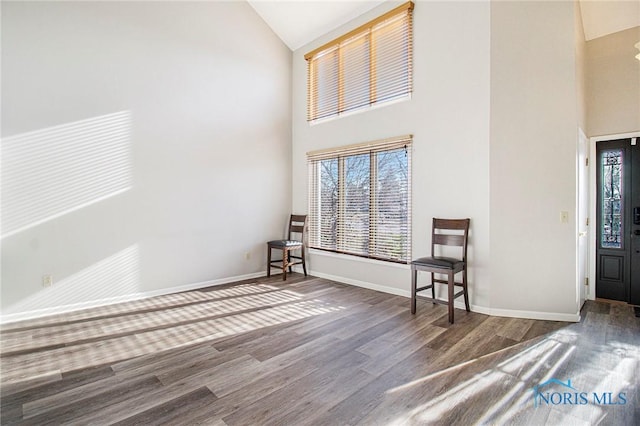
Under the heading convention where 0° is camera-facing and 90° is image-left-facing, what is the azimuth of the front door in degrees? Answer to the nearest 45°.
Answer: approximately 45°

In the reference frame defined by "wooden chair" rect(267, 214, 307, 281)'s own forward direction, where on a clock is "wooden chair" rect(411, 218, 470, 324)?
"wooden chair" rect(411, 218, 470, 324) is roughly at 9 o'clock from "wooden chair" rect(267, 214, 307, 281).

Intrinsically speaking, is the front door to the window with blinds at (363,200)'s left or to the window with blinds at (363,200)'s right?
on its left

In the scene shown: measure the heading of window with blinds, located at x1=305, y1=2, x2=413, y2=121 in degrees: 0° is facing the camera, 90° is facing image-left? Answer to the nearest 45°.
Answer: approximately 45°
